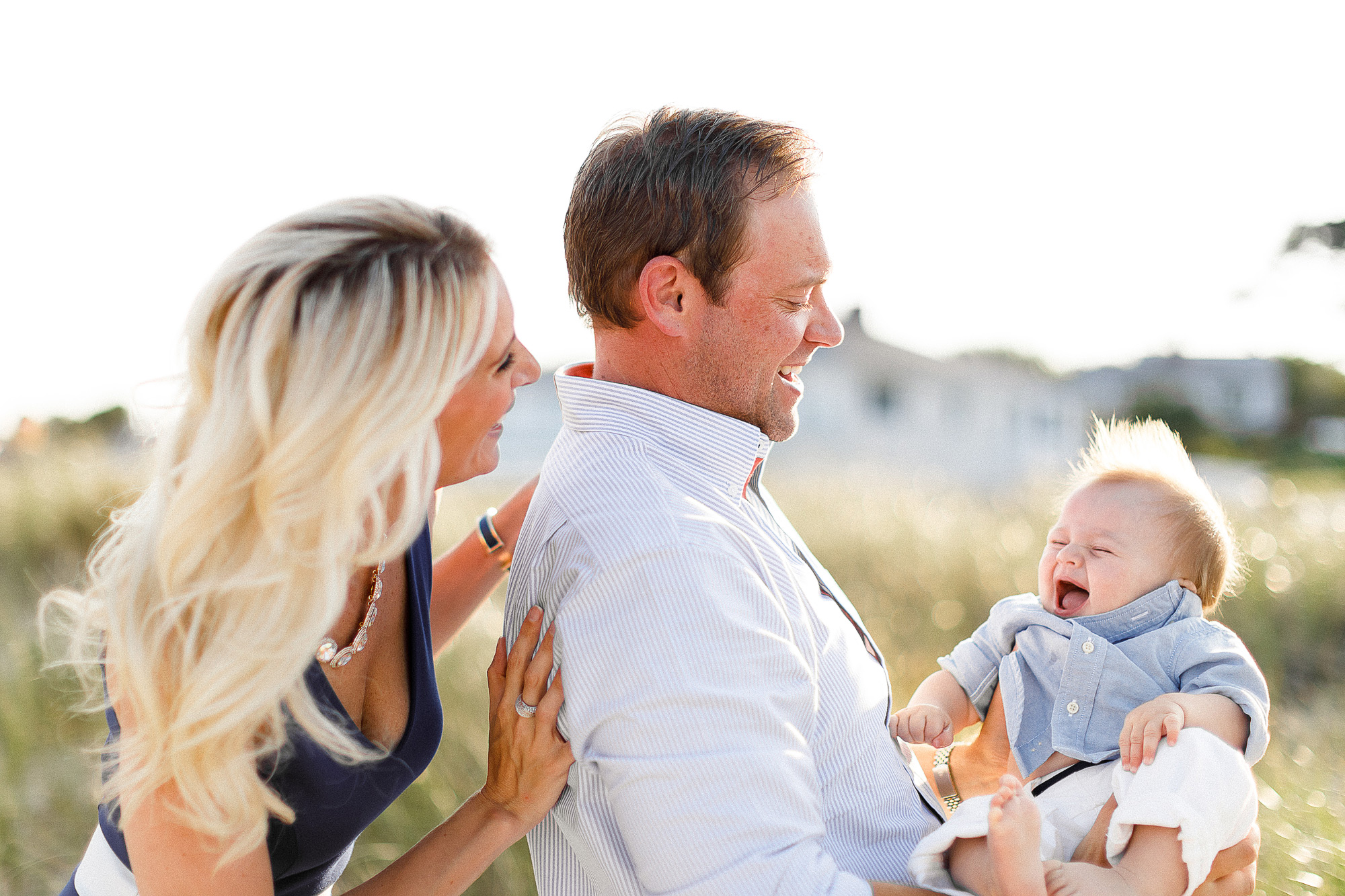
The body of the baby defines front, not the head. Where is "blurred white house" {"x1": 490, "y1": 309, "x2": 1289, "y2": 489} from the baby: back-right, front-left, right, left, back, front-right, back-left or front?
back-right

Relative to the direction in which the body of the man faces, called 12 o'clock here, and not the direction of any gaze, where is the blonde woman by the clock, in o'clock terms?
The blonde woman is roughly at 5 o'clock from the man.

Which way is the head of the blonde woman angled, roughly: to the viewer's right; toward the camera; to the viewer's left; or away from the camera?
to the viewer's right

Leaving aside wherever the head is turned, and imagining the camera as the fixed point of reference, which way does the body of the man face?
to the viewer's right

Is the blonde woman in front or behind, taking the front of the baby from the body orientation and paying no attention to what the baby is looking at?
in front

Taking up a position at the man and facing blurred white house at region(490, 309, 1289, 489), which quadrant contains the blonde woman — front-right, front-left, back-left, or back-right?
back-left

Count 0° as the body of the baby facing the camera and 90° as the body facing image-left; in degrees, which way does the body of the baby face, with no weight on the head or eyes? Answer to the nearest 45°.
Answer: approximately 45°

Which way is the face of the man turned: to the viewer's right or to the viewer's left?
to the viewer's right

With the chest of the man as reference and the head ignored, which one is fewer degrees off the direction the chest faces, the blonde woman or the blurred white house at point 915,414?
the blurred white house

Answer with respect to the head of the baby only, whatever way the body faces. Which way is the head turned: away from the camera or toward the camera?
toward the camera
